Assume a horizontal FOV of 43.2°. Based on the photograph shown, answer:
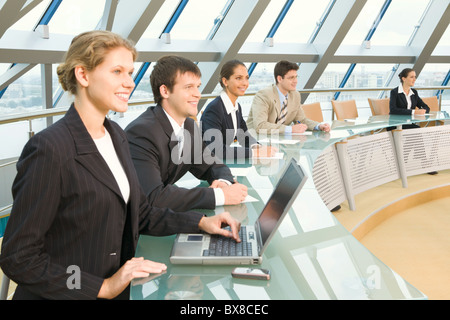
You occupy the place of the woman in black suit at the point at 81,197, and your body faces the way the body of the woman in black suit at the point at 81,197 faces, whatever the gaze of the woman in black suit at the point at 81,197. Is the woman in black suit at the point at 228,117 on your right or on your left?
on your left

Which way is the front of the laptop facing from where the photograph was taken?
facing to the left of the viewer

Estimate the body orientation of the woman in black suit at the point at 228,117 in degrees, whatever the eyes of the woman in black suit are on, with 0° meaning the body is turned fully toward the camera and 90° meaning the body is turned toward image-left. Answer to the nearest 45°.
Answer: approximately 315°

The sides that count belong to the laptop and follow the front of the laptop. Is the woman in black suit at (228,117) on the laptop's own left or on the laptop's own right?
on the laptop's own right

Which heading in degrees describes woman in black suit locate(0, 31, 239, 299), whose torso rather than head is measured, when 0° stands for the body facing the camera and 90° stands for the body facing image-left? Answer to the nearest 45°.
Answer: approximately 315°

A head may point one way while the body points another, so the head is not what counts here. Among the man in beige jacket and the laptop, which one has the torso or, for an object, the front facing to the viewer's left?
the laptop

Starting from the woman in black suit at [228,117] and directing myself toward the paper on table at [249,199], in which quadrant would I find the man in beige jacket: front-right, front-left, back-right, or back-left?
back-left

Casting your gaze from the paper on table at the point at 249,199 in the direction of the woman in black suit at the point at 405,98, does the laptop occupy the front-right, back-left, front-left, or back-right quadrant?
back-right

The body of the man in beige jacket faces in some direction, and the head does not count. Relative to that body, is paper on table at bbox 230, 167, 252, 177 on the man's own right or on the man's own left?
on the man's own right

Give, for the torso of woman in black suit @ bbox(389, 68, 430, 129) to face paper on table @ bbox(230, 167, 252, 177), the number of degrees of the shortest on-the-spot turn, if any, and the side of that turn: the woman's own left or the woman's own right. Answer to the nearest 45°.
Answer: approximately 45° to the woman's own right

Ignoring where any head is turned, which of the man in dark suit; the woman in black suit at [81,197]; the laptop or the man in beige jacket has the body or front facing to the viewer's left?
the laptop
